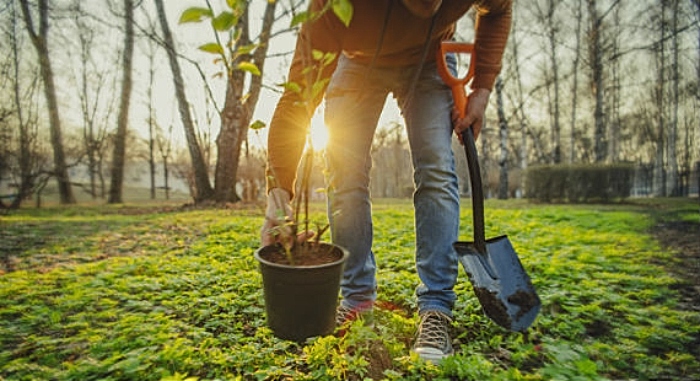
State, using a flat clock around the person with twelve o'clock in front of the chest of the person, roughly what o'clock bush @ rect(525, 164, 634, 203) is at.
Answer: The bush is roughly at 7 o'clock from the person.

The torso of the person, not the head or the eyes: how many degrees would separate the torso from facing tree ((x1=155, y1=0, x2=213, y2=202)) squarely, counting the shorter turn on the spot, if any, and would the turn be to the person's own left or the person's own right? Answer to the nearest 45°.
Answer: approximately 135° to the person's own right

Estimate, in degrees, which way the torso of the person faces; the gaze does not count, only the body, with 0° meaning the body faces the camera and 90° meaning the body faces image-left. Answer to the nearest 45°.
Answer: approximately 0°

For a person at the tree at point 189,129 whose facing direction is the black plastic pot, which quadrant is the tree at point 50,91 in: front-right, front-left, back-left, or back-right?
back-right

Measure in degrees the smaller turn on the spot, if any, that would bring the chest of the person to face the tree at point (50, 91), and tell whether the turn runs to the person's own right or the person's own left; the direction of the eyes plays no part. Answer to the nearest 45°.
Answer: approximately 135° to the person's own right
